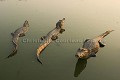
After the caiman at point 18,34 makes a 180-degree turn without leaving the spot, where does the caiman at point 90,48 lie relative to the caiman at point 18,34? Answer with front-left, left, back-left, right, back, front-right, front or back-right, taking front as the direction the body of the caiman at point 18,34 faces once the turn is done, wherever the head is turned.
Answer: left

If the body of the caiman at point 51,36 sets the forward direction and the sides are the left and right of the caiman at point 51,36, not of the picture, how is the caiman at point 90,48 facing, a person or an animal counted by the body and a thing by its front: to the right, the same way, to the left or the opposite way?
the opposite way

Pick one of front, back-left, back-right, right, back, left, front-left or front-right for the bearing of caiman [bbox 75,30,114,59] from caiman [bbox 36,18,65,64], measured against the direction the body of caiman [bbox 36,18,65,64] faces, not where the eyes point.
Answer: right

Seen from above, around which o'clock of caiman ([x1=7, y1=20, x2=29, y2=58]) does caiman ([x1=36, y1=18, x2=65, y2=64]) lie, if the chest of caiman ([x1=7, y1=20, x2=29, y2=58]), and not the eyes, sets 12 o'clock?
caiman ([x1=36, y1=18, x2=65, y2=64]) is roughly at 2 o'clock from caiman ([x1=7, y1=20, x2=29, y2=58]).

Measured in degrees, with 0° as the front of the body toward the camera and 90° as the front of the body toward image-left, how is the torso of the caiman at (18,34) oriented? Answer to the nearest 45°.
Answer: approximately 225°

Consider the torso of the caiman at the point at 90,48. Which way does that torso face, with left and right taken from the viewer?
facing the viewer and to the left of the viewer

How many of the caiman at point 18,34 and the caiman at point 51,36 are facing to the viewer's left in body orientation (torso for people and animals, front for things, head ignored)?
0

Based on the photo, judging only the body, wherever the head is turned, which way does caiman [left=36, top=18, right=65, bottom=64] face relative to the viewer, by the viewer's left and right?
facing away from the viewer and to the right of the viewer

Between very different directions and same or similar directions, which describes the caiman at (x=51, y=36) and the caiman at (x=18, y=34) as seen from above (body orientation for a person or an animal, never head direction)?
same or similar directions
